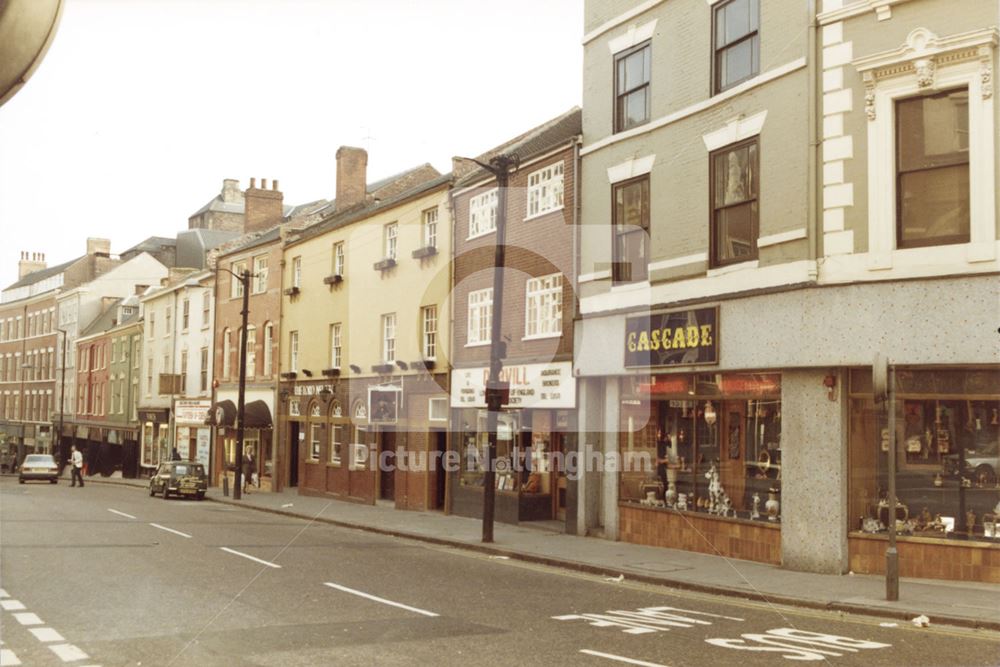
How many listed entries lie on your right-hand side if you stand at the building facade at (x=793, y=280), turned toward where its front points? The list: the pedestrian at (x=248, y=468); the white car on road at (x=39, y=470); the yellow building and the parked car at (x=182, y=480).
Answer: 4

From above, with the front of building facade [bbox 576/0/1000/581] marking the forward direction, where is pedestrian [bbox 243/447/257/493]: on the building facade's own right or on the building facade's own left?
on the building facade's own right

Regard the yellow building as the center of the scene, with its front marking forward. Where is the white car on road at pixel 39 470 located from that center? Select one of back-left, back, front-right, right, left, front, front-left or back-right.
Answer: right

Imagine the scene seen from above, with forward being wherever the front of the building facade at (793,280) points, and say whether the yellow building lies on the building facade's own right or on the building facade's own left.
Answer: on the building facade's own right

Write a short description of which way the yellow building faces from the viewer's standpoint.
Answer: facing the viewer and to the left of the viewer

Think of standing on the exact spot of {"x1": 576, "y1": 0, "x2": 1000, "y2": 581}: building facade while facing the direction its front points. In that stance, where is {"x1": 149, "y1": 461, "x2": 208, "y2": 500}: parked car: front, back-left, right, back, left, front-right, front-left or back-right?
right

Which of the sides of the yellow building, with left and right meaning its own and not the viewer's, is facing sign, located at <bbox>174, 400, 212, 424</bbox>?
right

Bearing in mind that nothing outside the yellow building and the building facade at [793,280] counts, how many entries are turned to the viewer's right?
0

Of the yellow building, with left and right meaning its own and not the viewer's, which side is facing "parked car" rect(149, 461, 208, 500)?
right
